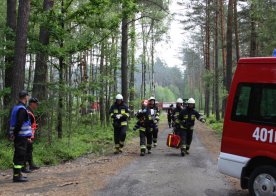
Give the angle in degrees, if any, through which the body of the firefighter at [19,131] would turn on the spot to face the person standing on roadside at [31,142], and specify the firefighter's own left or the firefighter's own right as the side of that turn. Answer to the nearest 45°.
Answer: approximately 90° to the firefighter's own left

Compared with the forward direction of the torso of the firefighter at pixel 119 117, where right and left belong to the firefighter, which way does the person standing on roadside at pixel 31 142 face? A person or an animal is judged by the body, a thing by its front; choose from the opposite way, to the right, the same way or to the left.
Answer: to the left

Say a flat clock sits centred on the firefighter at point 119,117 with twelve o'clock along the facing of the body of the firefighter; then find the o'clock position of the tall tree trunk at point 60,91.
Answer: The tall tree trunk is roughly at 3 o'clock from the firefighter.

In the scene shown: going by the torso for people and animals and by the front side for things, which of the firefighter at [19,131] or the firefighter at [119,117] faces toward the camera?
the firefighter at [119,117]

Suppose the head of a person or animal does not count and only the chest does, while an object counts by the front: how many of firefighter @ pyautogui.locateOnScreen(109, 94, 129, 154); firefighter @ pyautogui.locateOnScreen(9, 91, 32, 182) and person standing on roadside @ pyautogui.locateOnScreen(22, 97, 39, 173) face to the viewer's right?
2

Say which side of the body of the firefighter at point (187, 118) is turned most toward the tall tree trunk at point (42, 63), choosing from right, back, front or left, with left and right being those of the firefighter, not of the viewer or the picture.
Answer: right

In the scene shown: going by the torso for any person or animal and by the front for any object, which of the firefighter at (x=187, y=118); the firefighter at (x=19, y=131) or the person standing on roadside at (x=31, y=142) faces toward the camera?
the firefighter at (x=187, y=118)

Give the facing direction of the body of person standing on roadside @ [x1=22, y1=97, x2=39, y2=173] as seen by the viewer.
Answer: to the viewer's right

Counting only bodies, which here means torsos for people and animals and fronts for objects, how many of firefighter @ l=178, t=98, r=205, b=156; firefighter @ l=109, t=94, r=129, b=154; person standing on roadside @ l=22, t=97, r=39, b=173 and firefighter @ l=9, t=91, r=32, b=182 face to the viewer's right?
2

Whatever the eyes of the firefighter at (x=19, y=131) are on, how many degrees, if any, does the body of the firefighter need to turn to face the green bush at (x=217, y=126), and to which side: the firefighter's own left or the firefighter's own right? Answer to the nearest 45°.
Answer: approximately 45° to the firefighter's own left

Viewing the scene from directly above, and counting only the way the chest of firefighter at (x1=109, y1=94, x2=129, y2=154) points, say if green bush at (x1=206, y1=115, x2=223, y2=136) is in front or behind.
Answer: behind

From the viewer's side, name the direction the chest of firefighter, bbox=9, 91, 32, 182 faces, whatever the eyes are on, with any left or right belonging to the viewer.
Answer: facing to the right of the viewer

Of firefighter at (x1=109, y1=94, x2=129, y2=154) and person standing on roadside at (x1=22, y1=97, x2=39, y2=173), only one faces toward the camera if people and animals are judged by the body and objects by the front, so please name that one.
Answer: the firefighter

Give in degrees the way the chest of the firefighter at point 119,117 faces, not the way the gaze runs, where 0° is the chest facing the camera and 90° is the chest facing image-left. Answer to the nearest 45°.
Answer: approximately 0°

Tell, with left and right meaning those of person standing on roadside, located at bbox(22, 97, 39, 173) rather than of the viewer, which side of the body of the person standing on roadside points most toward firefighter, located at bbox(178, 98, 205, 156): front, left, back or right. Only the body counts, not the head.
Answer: front

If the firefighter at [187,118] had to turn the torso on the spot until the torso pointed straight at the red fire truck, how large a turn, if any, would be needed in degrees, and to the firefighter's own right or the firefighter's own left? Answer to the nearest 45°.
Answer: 0° — they already face it

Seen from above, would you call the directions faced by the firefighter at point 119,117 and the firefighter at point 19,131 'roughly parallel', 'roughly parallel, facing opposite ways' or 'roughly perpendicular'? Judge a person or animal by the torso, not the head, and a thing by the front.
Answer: roughly perpendicular

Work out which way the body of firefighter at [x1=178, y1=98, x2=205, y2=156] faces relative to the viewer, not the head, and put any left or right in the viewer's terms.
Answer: facing the viewer
